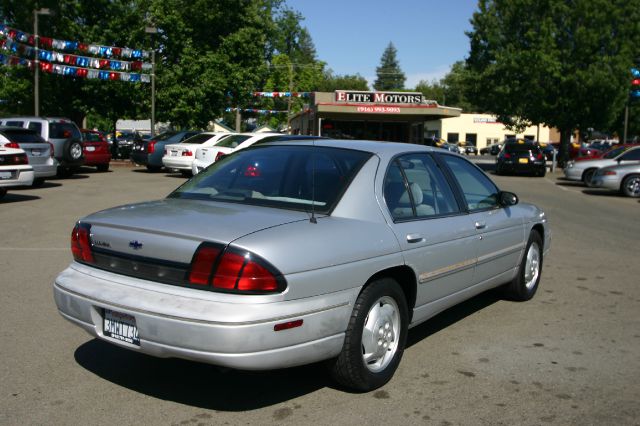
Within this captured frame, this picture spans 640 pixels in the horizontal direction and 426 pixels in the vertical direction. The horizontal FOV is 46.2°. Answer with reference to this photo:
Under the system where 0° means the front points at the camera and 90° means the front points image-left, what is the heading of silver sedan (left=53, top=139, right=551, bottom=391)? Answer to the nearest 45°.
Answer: approximately 225°

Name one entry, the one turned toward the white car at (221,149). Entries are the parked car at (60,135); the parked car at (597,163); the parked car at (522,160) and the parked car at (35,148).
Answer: the parked car at (597,163)

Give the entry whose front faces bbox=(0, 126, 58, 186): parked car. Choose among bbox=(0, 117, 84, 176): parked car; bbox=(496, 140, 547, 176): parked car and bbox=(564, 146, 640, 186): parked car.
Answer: bbox=(564, 146, 640, 186): parked car

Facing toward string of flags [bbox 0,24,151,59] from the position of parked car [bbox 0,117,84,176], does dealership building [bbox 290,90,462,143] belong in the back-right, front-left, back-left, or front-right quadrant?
front-right

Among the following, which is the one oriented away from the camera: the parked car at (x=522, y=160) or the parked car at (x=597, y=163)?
the parked car at (x=522, y=160)

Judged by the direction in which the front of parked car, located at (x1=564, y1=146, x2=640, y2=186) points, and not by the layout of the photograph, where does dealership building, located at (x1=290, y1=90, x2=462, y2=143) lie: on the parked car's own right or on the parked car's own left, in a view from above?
on the parked car's own right

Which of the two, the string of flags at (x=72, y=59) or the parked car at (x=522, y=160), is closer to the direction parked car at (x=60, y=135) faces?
the string of flags

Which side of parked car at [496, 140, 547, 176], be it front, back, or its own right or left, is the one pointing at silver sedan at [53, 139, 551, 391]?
back

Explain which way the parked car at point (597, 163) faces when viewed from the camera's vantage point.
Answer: facing the viewer and to the left of the viewer

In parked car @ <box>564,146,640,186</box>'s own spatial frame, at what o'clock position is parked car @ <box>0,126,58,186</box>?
parked car @ <box>0,126,58,186</box> is roughly at 12 o'clock from parked car @ <box>564,146,640,186</box>.

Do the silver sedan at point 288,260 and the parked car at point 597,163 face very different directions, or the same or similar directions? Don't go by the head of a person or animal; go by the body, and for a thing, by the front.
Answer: very different directions

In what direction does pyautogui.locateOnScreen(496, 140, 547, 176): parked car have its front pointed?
away from the camera

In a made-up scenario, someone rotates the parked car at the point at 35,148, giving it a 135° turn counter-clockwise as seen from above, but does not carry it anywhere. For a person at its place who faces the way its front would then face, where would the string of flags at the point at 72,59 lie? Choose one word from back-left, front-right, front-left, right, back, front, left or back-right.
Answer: back

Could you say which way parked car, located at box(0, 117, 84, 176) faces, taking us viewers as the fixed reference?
facing away from the viewer and to the left of the viewer

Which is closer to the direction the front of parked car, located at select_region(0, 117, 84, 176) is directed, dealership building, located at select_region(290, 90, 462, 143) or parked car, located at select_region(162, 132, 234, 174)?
the dealership building

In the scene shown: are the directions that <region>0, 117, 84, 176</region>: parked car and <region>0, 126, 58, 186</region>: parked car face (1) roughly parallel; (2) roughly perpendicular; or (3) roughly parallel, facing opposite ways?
roughly parallel
